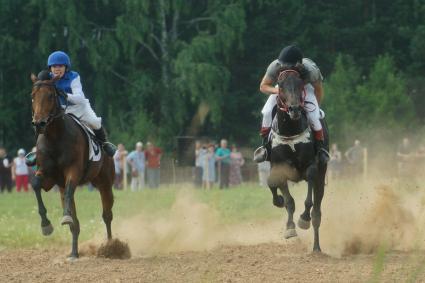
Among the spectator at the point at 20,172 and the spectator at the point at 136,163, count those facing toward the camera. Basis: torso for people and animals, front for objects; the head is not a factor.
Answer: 2

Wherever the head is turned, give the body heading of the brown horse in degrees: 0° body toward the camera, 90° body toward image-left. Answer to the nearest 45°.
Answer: approximately 45°

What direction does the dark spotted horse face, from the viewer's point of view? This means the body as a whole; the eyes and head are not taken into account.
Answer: toward the camera

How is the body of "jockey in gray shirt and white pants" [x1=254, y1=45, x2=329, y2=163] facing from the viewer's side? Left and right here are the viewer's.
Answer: facing the viewer

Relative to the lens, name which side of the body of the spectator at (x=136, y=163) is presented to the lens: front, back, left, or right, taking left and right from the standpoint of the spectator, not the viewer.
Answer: front

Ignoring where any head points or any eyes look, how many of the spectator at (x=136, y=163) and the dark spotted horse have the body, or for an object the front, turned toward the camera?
2

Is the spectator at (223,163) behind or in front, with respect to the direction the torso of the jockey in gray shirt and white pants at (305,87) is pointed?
behind

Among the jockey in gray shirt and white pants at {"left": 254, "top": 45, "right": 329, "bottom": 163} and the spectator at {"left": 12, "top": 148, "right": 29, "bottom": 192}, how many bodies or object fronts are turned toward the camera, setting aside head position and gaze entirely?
2

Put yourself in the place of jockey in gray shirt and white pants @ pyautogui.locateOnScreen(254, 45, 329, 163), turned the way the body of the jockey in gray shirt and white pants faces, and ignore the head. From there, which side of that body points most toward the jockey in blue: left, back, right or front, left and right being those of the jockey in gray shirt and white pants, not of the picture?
right

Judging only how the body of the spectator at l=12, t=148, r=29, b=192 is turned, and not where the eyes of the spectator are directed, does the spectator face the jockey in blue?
yes

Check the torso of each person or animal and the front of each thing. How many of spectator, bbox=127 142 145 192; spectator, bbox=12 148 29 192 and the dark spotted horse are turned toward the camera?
3

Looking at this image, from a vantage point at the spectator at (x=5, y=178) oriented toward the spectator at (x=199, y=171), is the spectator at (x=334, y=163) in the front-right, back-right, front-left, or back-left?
front-left

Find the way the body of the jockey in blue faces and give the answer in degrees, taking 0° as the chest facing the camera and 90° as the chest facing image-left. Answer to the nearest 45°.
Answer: approximately 45°

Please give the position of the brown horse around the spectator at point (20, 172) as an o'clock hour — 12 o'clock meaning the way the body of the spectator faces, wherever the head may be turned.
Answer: The brown horse is roughly at 12 o'clock from the spectator.
